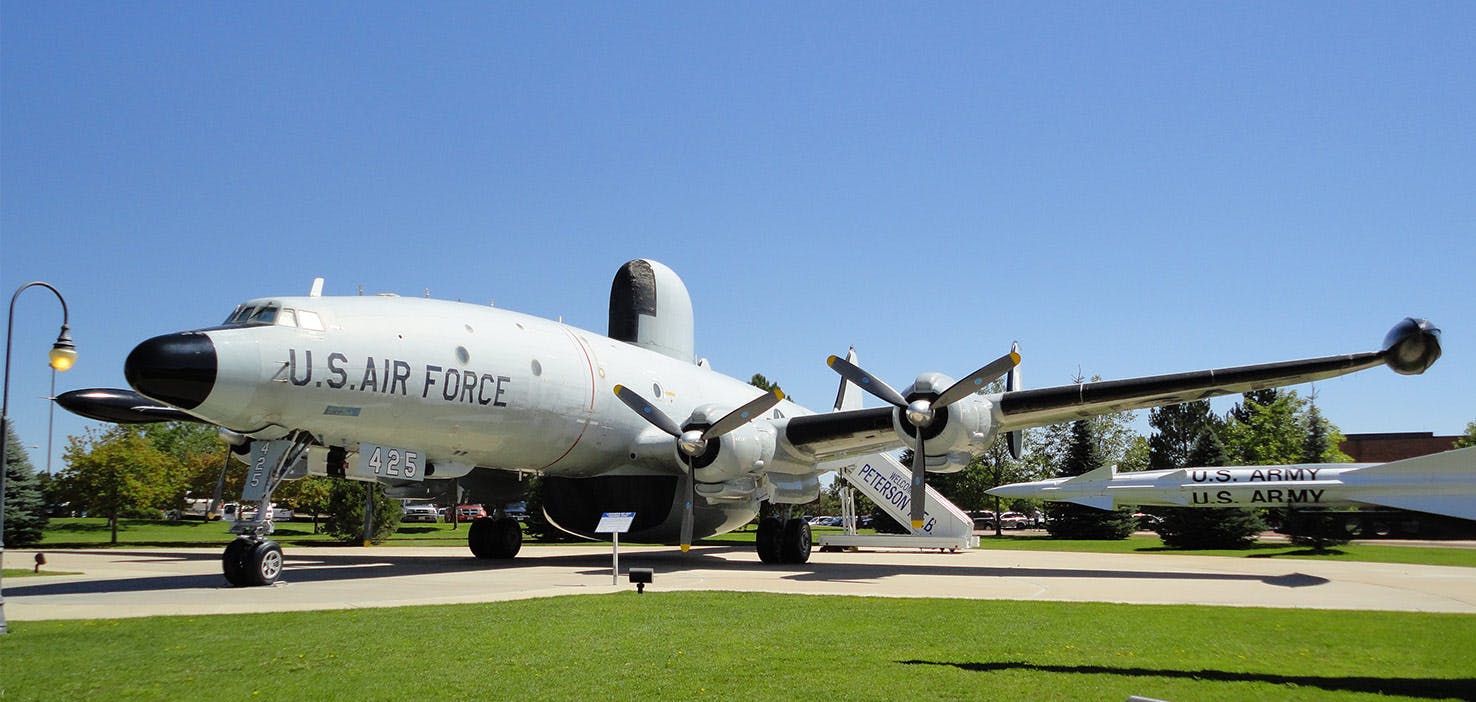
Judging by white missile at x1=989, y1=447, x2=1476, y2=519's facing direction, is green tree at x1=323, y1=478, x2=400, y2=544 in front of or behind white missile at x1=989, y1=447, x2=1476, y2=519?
in front

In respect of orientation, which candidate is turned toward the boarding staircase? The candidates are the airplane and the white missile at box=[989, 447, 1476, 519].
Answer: the white missile

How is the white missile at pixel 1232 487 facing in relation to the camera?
to the viewer's left

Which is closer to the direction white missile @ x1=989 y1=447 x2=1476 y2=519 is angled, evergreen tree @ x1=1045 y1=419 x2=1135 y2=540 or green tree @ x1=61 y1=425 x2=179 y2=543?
the green tree

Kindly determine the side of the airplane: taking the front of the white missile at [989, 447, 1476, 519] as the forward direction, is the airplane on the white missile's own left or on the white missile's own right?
on the white missile's own left

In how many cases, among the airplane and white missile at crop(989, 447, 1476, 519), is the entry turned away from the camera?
0

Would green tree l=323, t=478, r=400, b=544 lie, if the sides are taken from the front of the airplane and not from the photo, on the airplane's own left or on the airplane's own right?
on the airplane's own right

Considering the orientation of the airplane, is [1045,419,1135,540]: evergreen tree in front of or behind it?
behind

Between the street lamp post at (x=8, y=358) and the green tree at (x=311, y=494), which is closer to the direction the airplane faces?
the street lamp post

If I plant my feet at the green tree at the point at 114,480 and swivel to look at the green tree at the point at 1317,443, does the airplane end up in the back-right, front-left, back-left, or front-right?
front-right

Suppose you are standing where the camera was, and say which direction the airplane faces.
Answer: facing the viewer and to the left of the viewer

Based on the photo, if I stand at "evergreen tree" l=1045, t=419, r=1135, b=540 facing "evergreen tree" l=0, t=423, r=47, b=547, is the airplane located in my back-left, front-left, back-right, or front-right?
front-left

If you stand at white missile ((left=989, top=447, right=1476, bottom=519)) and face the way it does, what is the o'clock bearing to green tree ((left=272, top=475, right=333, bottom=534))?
The green tree is roughly at 12 o'clock from the white missile.

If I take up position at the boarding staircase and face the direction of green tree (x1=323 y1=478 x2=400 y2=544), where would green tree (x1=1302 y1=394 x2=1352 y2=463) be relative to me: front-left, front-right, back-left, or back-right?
back-right

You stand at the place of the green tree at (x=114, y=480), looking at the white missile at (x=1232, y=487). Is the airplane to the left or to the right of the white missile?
right

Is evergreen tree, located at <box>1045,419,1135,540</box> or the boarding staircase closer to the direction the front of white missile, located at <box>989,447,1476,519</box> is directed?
the boarding staircase

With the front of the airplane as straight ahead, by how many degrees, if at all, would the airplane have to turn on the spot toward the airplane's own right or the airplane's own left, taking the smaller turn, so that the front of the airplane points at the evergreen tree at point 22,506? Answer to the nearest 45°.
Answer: approximately 90° to the airplane's own right
